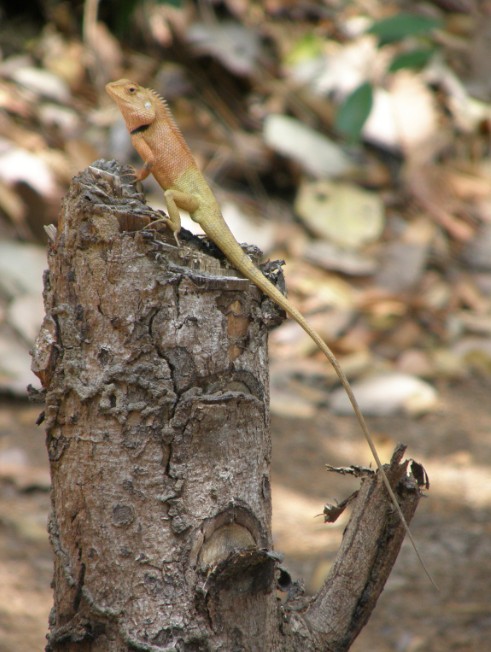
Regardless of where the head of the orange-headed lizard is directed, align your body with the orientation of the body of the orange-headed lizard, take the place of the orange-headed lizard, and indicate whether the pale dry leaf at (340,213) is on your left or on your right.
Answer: on your right

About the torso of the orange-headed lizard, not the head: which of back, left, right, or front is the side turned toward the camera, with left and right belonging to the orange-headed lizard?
left
